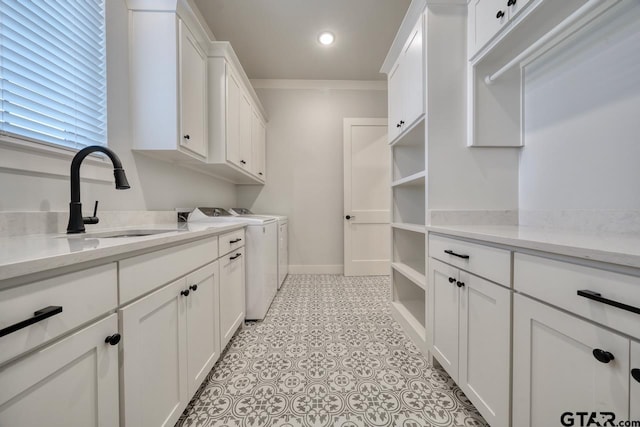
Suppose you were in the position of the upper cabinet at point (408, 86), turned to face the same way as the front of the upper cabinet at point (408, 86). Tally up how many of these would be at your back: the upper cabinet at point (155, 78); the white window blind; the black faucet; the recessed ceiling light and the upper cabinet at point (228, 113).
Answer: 0

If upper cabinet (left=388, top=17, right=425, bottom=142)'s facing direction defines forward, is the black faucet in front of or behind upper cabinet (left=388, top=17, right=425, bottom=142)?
in front

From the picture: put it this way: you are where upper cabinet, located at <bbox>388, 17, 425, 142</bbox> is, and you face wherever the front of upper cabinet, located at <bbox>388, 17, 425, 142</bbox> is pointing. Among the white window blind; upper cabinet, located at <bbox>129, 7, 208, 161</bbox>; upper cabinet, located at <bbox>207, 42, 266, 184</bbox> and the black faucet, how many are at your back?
0

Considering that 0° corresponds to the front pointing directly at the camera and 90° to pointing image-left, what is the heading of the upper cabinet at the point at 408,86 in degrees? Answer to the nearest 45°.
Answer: approximately 90°

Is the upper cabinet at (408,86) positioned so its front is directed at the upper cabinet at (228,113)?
yes

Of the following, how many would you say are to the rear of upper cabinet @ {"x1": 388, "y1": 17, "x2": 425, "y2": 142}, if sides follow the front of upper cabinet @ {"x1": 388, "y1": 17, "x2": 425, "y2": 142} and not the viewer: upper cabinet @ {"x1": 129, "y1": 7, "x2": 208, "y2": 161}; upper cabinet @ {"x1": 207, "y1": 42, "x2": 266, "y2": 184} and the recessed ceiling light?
0

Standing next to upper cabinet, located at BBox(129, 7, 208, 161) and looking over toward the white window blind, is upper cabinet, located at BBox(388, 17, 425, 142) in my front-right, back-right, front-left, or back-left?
back-left

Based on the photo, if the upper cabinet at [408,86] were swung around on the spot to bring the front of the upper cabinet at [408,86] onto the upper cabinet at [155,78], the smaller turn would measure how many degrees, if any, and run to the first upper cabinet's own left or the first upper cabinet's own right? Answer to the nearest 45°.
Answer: approximately 45° to the first upper cabinet's own left

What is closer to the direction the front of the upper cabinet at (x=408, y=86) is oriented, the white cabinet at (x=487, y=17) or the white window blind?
the white window blind

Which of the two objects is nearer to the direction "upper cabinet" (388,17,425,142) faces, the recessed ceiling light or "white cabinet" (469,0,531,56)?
the recessed ceiling light

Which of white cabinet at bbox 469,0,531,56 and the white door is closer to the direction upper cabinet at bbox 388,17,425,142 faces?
the white door

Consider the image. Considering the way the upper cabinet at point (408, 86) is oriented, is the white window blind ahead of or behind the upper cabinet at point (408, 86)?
ahead
